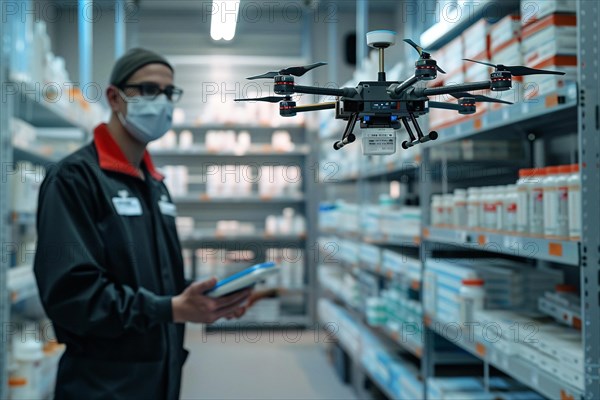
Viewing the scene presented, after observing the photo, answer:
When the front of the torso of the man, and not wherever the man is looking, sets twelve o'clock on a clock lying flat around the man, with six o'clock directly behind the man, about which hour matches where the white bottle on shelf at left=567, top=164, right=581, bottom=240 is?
The white bottle on shelf is roughly at 11 o'clock from the man.

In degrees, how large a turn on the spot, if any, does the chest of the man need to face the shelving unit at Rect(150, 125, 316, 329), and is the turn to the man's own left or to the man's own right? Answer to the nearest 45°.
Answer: approximately 135° to the man's own left

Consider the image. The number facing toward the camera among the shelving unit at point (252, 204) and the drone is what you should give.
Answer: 2

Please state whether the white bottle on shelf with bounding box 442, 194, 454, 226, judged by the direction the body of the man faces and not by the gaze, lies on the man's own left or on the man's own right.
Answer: on the man's own left

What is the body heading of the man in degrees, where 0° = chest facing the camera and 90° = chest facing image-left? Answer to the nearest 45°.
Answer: approximately 315°

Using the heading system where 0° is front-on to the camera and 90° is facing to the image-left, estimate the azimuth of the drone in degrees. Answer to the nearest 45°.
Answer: approximately 0°

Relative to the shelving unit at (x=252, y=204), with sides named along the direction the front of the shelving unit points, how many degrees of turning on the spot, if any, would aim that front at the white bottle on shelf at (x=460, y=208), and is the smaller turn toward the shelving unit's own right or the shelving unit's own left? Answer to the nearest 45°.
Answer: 0° — it already faces it
